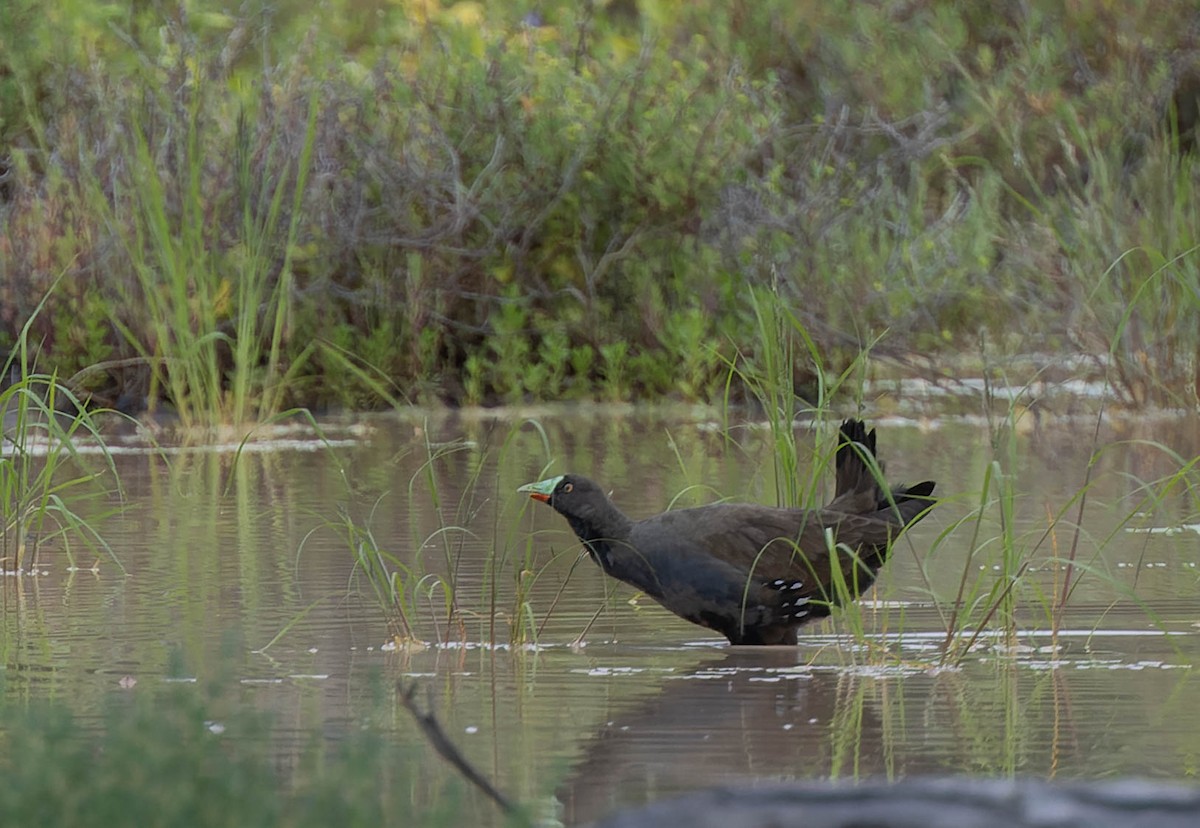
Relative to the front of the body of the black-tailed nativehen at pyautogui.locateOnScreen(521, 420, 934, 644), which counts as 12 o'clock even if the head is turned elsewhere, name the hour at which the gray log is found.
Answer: The gray log is roughly at 9 o'clock from the black-tailed nativehen.

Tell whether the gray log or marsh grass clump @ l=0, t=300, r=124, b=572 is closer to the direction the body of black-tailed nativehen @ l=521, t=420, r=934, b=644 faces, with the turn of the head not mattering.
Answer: the marsh grass clump

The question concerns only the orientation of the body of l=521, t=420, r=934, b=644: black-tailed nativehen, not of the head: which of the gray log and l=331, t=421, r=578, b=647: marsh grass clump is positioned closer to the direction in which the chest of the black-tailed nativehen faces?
the marsh grass clump

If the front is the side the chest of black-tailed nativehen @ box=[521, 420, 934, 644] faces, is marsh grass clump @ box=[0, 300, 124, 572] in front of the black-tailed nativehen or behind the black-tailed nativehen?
in front

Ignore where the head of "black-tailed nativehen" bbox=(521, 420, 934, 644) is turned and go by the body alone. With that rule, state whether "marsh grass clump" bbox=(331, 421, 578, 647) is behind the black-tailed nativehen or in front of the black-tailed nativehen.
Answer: in front

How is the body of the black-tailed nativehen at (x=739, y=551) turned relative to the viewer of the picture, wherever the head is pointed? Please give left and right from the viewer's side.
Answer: facing to the left of the viewer
